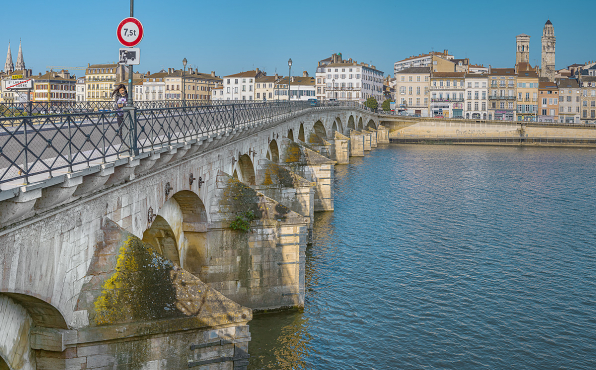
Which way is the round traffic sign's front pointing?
toward the camera
